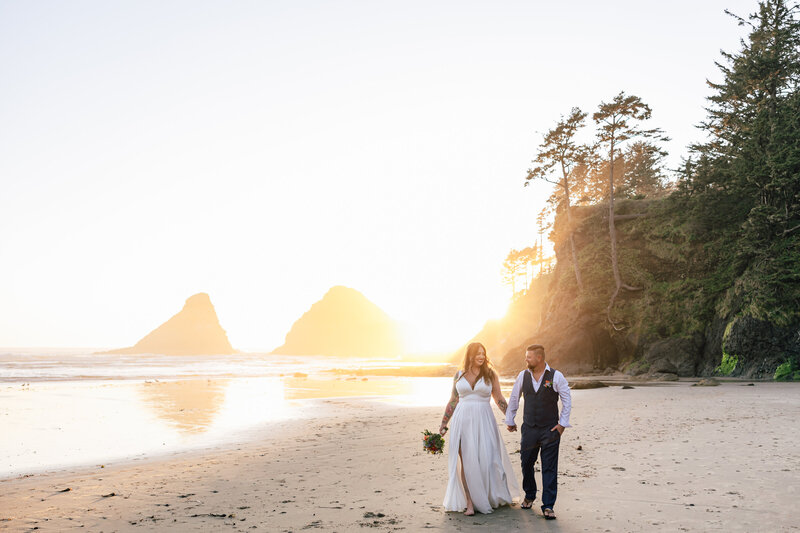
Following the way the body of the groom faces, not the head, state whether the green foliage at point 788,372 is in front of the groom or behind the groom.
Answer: behind

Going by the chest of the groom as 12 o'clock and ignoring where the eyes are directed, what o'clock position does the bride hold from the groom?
The bride is roughly at 3 o'clock from the groom.

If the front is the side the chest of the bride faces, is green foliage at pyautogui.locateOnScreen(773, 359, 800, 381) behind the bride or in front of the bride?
behind

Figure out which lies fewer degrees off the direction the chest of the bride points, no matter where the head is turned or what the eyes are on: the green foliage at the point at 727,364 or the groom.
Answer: the groom

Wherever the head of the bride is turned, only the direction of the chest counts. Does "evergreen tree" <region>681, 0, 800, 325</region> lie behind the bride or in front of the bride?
behind

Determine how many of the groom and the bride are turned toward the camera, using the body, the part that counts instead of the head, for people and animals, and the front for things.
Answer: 2

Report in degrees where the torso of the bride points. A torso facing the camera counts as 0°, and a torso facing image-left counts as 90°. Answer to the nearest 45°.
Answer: approximately 0°

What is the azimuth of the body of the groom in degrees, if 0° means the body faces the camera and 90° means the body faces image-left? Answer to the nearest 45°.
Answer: approximately 0°
